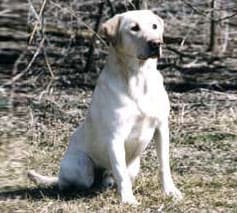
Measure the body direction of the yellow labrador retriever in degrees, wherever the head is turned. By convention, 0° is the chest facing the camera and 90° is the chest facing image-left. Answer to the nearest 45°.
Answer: approximately 315°

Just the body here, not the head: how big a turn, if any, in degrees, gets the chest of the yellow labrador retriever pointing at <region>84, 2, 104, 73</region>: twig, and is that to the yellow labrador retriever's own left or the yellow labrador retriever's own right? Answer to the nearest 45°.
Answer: approximately 135° to the yellow labrador retriever's own left
